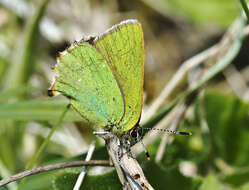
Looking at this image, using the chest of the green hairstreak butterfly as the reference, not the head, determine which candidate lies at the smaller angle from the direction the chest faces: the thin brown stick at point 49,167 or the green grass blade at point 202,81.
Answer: the green grass blade

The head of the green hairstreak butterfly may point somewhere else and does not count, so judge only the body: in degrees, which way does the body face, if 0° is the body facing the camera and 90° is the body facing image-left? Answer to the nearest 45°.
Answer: approximately 270°

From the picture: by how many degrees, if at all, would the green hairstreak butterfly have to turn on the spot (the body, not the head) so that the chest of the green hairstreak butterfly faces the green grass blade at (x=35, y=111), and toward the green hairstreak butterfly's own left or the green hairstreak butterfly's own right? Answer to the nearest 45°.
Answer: approximately 135° to the green hairstreak butterfly's own left

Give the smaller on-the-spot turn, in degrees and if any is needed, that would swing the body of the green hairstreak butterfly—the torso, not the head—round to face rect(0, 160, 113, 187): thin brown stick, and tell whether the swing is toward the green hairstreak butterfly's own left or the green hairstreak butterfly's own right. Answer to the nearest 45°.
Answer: approximately 135° to the green hairstreak butterfly's own right

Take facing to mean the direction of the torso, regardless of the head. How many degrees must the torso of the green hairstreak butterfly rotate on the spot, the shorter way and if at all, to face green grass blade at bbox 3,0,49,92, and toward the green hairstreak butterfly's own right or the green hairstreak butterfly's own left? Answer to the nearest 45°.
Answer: approximately 135° to the green hairstreak butterfly's own left
